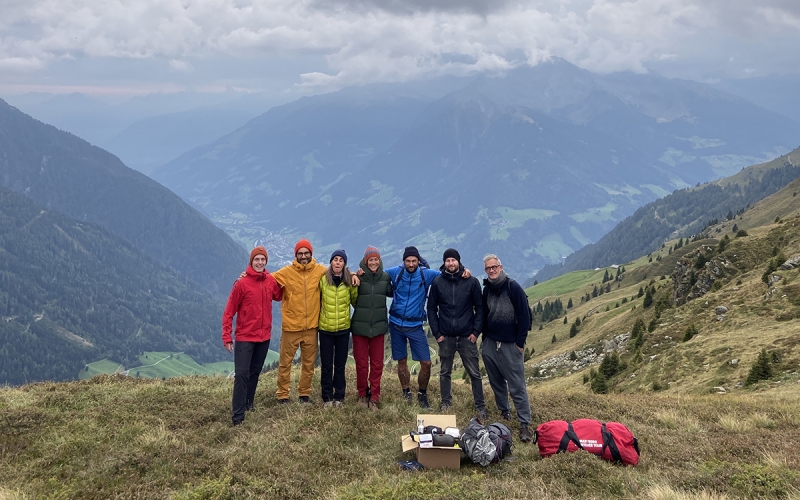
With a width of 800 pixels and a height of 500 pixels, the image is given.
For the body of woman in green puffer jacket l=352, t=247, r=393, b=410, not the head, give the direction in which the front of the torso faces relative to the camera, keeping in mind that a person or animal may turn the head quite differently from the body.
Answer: toward the camera

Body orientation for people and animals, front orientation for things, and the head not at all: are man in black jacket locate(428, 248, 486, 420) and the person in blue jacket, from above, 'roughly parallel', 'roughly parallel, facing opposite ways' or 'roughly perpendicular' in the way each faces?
roughly parallel

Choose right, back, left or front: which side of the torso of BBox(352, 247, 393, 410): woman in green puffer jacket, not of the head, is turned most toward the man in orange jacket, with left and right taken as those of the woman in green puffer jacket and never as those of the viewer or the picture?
right

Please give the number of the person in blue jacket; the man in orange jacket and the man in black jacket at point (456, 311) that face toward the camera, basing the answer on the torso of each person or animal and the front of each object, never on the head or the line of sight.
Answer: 3

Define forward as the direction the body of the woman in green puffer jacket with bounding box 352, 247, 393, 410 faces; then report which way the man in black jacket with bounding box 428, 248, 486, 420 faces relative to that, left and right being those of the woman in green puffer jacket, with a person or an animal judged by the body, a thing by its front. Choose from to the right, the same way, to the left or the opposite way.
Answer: the same way

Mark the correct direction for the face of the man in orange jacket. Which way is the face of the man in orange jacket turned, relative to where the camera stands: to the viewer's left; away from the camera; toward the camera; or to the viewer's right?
toward the camera

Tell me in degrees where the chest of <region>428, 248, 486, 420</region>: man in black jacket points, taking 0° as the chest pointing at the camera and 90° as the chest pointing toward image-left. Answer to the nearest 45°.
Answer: approximately 0°

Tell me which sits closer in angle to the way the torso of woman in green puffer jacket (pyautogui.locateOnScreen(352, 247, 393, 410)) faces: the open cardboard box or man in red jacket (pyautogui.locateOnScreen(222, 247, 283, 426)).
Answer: the open cardboard box

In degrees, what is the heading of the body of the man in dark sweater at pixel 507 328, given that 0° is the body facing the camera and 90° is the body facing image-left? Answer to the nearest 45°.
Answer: approximately 45°

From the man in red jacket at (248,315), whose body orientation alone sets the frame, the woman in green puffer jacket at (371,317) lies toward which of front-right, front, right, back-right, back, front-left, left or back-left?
front-left

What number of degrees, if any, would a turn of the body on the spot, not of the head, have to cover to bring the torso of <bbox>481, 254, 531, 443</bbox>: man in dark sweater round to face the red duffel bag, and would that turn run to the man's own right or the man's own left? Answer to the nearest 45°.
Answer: approximately 90° to the man's own left

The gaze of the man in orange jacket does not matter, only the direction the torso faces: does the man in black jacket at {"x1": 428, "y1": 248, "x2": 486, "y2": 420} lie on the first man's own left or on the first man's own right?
on the first man's own left

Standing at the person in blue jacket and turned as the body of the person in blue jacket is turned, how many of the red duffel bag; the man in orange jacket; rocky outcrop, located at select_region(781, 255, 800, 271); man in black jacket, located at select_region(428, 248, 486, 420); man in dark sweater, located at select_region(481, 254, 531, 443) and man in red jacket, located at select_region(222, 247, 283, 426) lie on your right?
2

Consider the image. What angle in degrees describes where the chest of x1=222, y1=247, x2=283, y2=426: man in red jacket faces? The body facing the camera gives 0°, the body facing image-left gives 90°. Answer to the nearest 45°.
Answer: approximately 315°

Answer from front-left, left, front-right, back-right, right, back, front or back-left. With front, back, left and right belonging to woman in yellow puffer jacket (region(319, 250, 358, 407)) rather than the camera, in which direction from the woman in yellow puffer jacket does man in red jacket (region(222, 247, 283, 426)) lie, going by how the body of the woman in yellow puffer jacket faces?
right

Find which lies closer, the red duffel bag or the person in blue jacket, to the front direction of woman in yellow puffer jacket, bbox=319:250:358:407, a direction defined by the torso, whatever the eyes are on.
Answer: the red duffel bag

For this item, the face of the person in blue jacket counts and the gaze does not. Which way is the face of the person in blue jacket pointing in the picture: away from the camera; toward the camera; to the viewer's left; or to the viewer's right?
toward the camera

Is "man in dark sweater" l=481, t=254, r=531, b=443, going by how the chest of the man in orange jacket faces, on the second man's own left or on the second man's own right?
on the second man's own left

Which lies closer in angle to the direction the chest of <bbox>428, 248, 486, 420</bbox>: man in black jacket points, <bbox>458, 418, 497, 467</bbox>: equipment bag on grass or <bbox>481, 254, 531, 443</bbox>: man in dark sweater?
the equipment bag on grass

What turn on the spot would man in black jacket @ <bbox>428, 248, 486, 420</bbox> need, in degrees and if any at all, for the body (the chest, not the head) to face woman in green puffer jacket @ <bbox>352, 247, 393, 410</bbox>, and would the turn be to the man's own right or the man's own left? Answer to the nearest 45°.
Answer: approximately 90° to the man's own right
